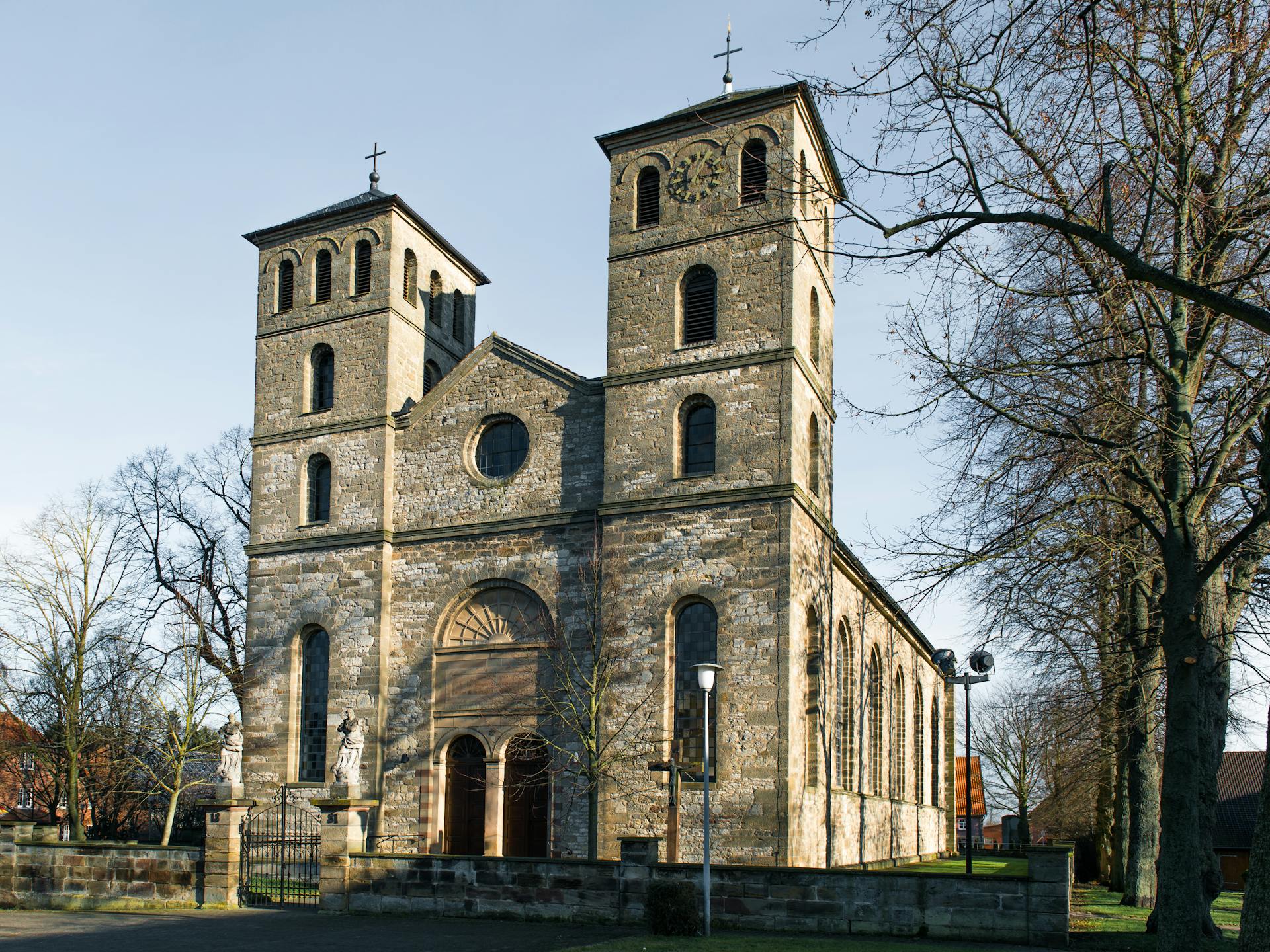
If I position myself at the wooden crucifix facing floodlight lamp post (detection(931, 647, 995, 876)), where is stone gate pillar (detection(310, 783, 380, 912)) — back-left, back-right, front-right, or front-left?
back-right

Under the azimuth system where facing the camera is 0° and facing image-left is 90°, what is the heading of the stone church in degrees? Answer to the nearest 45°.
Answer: approximately 45°

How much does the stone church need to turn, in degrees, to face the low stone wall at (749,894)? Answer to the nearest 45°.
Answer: approximately 45° to its left

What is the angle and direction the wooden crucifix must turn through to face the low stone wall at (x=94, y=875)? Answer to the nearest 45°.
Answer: approximately 45° to its right

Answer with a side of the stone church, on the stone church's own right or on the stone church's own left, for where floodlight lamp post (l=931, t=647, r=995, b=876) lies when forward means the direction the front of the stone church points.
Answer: on the stone church's own left

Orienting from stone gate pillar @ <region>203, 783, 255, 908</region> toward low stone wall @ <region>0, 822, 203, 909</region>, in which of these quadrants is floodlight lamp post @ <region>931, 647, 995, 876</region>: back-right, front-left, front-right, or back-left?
back-right

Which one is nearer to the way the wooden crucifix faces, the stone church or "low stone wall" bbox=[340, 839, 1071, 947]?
the low stone wall

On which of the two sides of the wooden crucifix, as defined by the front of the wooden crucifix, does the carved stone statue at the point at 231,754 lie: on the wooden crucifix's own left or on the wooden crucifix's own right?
on the wooden crucifix's own right
